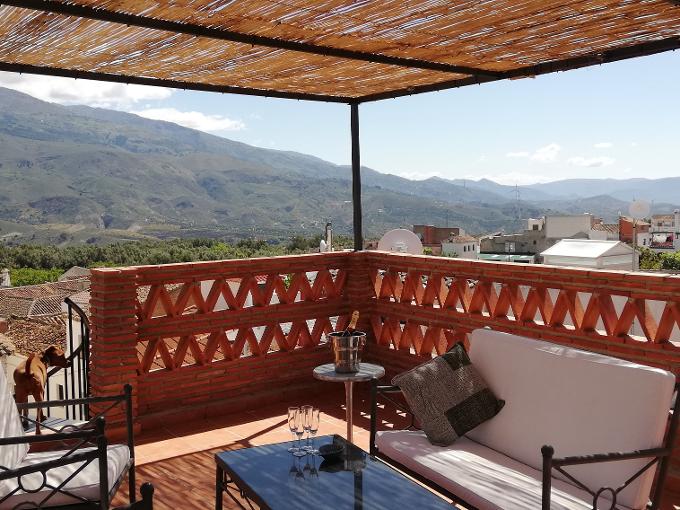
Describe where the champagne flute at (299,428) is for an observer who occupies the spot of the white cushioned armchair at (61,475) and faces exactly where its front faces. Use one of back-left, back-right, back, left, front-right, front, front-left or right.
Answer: front

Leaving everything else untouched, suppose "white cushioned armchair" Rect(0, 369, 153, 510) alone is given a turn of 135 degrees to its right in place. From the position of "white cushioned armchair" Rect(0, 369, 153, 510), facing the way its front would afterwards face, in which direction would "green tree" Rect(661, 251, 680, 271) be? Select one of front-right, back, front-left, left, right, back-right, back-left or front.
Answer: back

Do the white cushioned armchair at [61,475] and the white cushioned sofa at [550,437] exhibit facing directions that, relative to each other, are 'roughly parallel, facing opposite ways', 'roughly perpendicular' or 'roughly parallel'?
roughly parallel, facing opposite ways

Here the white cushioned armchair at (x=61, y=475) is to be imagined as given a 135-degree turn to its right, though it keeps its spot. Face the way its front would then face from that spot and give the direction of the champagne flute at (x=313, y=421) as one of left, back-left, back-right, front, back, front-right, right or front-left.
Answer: back-left

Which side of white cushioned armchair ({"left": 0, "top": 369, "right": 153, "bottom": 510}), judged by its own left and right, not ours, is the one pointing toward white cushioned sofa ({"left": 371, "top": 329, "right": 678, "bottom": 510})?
front

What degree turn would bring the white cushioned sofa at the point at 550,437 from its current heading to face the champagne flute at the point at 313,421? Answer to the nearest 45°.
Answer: approximately 45° to its right

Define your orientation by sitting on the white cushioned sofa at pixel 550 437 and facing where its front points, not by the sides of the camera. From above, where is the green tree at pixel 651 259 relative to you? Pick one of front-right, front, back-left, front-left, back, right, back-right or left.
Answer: back-right

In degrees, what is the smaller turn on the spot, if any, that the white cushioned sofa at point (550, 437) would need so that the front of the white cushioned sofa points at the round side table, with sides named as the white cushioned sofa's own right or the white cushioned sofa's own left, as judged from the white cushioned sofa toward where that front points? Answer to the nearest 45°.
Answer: approximately 90° to the white cushioned sofa's own right

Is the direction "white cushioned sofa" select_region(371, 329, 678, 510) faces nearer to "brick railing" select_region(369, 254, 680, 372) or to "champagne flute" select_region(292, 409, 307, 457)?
the champagne flute

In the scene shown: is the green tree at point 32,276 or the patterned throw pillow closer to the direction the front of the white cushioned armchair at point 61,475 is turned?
the patterned throw pillow

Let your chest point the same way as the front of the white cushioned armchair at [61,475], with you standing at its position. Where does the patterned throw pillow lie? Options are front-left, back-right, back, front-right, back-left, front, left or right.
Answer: front

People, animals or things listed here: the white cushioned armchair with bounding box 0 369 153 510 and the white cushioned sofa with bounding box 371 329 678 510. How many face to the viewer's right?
1

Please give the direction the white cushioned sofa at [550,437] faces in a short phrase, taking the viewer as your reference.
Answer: facing the viewer and to the left of the viewer

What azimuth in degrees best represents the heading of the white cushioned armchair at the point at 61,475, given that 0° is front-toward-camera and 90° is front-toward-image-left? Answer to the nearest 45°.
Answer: approximately 270°

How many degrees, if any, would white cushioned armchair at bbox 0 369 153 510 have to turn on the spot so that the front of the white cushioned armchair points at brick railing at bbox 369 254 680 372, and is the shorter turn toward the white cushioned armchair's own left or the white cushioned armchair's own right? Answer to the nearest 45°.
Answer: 0° — it already faces it

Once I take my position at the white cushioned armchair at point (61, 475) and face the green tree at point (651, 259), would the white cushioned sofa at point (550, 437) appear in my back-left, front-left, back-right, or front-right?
front-right
